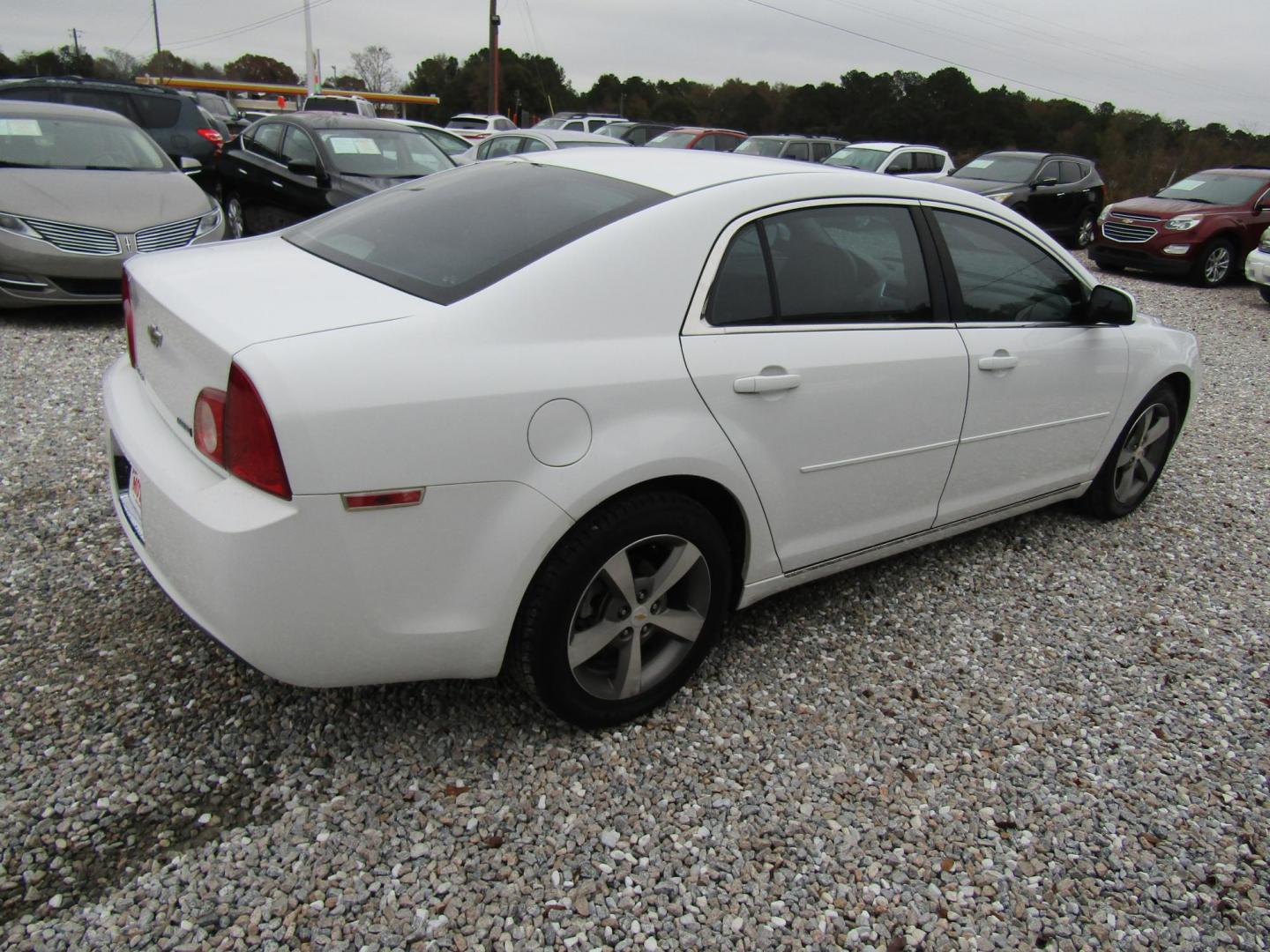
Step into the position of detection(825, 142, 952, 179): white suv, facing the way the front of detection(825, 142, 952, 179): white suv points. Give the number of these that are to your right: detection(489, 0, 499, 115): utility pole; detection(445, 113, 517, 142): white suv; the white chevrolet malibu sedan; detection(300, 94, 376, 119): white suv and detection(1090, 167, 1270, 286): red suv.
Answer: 3

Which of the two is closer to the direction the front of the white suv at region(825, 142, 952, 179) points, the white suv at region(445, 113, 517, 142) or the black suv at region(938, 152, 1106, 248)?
the white suv

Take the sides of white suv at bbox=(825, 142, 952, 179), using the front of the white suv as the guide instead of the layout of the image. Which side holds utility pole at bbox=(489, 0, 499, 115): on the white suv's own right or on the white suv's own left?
on the white suv's own right

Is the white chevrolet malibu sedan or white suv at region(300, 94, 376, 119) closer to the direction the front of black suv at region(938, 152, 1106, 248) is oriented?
the white chevrolet malibu sedan

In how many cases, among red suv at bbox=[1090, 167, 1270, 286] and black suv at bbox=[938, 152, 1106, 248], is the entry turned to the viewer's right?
0

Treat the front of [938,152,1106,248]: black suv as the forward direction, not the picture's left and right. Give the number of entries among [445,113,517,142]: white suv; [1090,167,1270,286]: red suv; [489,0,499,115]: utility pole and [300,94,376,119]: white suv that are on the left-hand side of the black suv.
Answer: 1

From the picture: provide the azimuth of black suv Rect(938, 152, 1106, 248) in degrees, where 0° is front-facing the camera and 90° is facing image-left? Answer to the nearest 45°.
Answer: approximately 45°

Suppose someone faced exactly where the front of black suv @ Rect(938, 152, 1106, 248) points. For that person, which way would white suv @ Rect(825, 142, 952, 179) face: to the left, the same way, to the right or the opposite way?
the same way

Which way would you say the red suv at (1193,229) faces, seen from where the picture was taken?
facing the viewer and to the left of the viewer

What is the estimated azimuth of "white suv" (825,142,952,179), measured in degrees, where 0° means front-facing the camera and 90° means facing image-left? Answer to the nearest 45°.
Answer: approximately 45°

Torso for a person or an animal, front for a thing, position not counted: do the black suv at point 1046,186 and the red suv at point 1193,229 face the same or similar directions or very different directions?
same or similar directions

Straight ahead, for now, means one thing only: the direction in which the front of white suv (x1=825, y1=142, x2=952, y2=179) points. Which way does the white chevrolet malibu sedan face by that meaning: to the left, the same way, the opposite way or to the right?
the opposite way

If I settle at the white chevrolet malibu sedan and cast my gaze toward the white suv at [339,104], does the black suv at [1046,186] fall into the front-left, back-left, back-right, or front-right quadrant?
front-right

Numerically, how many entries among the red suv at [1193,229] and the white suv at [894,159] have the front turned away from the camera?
0

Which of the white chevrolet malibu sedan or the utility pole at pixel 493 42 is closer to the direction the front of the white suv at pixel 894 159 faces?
the white chevrolet malibu sedan

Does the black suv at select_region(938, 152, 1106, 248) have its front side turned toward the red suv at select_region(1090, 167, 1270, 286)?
no

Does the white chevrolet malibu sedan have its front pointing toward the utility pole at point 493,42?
no

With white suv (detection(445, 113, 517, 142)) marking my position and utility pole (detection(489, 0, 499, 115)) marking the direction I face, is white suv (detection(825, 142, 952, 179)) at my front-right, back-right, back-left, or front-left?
back-right

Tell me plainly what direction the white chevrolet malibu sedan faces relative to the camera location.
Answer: facing away from the viewer and to the right of the viewer

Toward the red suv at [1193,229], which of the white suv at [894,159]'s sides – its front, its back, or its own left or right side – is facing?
left
